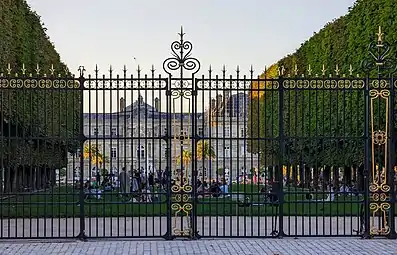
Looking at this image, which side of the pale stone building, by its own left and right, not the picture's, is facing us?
front
